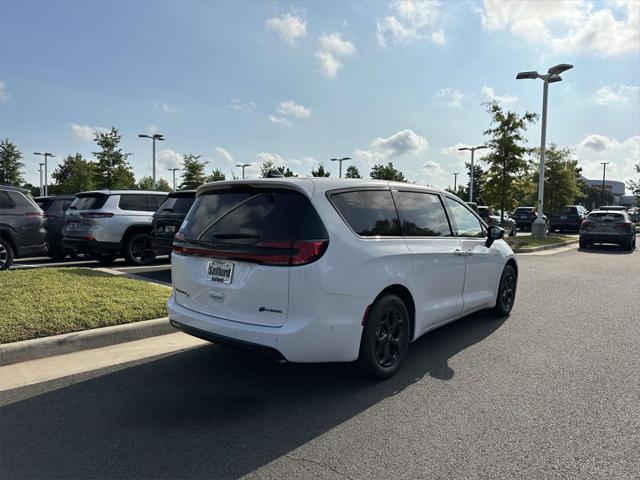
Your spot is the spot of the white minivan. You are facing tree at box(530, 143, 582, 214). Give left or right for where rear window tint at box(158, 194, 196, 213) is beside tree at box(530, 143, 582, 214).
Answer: left

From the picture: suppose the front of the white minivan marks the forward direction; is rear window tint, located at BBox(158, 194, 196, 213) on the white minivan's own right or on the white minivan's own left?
on the white minivan's own left

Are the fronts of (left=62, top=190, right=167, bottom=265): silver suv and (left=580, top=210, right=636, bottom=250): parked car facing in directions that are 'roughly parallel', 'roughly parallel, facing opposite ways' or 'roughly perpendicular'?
roughly parallel

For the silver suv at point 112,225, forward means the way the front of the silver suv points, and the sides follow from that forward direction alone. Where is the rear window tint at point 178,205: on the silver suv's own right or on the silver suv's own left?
on the silver suv's own right

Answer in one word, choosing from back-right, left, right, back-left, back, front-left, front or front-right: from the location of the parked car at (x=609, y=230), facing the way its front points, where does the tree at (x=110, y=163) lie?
left

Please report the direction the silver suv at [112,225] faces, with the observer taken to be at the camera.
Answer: facing away from the viewer and to the right of the viewer

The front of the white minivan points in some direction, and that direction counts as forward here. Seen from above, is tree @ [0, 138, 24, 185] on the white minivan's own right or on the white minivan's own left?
on the white minivan's own left

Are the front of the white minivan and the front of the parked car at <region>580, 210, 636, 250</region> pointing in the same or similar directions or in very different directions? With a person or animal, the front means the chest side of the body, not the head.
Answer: same or similar directions

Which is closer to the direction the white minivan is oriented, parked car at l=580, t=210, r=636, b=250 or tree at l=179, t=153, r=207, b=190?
the parked car

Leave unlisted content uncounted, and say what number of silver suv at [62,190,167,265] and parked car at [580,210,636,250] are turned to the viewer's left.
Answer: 0

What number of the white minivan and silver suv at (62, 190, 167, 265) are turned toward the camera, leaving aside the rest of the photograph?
0

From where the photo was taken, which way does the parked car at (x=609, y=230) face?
away from the camera

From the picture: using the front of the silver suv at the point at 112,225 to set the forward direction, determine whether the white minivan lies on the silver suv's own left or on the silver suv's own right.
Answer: on the silver suv's own right

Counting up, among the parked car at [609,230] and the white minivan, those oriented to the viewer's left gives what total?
0

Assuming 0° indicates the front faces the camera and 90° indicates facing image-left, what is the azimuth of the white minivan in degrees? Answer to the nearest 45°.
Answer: approximately 225°
